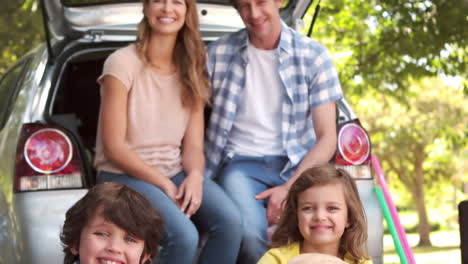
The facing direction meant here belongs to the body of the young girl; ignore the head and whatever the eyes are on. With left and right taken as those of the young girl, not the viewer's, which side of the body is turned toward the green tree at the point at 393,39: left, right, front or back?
back

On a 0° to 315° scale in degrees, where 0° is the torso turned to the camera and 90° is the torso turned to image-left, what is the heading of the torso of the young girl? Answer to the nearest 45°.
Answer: approximately 0°

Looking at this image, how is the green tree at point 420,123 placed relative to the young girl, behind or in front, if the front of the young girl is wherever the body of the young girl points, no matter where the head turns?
behind

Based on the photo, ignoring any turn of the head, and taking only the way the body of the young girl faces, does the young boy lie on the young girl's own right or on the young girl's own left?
on the young girl's own right

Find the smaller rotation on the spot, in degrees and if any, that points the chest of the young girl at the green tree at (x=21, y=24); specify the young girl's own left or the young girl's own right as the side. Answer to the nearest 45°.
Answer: approximately 135° to the young girl's own right

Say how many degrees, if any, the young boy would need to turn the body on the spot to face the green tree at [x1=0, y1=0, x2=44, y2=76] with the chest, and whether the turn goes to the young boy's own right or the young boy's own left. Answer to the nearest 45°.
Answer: approximately 180°

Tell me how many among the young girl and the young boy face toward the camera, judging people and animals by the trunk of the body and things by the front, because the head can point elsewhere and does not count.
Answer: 2

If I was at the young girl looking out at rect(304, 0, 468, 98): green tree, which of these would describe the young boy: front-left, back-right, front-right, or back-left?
back-left

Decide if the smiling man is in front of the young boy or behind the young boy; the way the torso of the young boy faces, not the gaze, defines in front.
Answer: behind

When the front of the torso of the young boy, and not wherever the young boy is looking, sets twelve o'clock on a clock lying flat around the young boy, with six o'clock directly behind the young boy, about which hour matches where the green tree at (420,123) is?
The green tree is roughly at 7 o'clock from the young boy.
